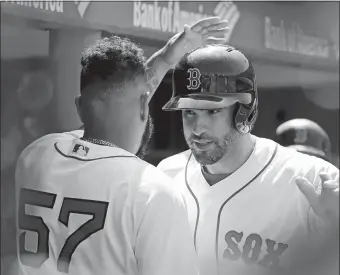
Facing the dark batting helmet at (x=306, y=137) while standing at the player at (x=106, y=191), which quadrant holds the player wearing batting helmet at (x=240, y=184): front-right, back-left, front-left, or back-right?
front-right

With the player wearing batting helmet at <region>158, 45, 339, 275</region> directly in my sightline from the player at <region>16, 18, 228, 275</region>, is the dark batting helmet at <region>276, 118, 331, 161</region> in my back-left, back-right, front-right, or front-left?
front-left

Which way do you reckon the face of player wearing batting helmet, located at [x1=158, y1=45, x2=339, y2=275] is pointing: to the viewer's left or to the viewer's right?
to the viewer's left

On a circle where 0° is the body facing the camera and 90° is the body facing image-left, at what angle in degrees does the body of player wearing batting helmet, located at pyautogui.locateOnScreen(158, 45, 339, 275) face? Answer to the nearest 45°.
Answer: approximately 45°

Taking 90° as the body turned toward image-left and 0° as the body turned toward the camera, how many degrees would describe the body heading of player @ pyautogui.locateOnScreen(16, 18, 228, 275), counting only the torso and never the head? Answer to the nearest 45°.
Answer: approximately 225°

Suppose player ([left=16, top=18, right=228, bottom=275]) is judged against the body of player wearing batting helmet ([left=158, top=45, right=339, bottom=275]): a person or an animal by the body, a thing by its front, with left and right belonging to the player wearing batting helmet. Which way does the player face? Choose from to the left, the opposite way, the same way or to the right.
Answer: the opposite way

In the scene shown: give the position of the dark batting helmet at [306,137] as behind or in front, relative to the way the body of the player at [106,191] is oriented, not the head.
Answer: in front
